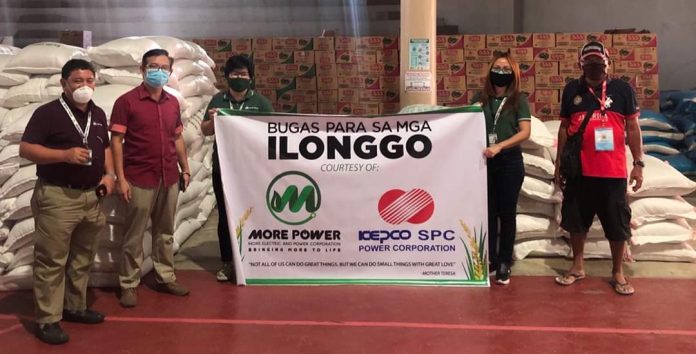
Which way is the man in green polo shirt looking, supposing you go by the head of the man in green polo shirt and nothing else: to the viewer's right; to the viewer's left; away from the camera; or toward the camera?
toward the camera

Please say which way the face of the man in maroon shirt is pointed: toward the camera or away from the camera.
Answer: toward the camera

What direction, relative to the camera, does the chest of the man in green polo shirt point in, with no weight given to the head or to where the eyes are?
toward the camera

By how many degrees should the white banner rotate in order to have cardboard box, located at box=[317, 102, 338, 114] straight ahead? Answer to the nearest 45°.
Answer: approximately 180°

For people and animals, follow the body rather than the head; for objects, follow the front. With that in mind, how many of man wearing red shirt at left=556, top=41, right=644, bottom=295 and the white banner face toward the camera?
2

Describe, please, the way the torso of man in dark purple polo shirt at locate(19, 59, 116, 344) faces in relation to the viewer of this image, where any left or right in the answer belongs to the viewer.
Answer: facing the viewer and to the right of the viewer

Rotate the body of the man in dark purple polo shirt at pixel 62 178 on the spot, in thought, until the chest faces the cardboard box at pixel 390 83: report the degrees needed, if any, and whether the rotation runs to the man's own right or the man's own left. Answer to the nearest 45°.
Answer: approximately 90° to the man's own left

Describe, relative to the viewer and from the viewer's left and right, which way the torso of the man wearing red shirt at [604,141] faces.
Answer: facing the viewer

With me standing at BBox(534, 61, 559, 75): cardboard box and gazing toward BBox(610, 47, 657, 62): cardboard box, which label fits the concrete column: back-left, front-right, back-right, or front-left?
back-right

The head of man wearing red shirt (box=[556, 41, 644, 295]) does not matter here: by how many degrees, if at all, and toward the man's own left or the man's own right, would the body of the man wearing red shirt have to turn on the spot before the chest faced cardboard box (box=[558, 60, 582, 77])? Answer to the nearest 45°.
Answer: approximately 180°
